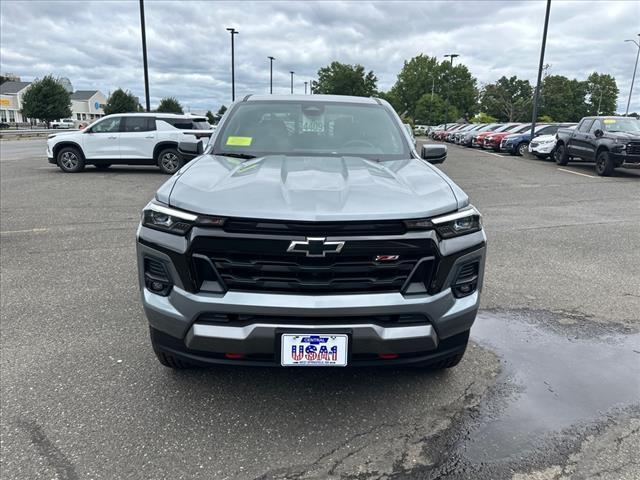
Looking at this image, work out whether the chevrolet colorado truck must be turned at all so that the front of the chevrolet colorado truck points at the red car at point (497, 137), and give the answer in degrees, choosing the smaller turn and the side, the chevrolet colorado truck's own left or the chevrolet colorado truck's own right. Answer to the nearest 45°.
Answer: approximately 180°

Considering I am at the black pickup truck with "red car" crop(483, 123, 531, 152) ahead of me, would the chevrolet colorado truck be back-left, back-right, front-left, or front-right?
back-left

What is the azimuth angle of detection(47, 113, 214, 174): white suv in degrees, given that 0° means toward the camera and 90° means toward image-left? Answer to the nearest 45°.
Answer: approximately 90°

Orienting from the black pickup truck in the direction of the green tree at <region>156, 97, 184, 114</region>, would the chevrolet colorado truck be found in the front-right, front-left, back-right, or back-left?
back-left

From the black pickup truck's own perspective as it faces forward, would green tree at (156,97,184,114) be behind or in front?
behind

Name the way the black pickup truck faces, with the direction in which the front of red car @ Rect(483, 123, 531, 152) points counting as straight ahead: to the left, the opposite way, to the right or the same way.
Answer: to the left

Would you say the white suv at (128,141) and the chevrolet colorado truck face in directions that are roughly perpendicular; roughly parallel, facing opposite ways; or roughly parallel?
roughly perpendicular

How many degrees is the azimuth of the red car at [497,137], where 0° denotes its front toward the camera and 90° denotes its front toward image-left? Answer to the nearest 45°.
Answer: approximately 45°

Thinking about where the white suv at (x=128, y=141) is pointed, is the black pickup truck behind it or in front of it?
behind

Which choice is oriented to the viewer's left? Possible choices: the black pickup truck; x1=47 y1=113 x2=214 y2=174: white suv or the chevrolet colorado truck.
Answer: the white suv

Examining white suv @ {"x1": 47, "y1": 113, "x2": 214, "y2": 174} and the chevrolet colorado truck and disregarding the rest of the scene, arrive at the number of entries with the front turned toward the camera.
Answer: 1
